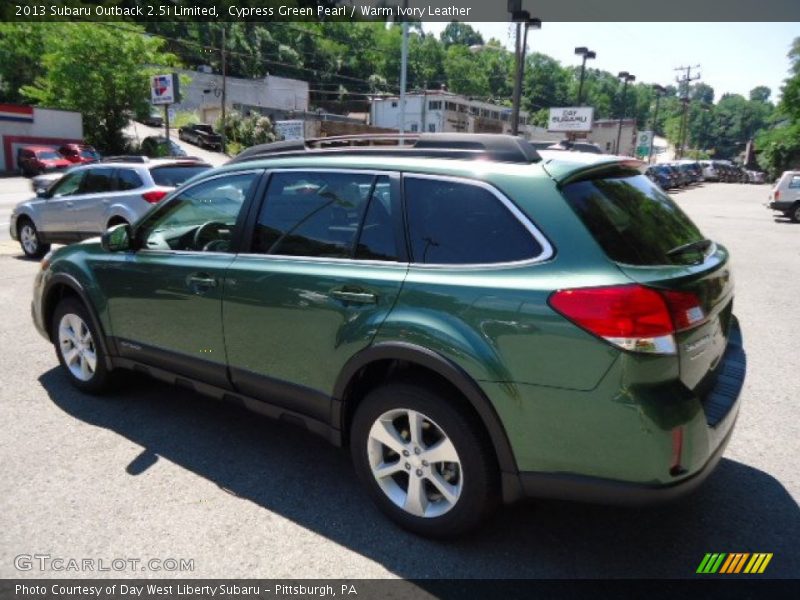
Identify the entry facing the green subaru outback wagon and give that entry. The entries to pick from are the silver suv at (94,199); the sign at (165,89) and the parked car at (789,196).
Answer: the sign

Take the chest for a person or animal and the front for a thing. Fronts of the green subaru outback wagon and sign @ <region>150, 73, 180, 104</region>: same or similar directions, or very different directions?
very different directions

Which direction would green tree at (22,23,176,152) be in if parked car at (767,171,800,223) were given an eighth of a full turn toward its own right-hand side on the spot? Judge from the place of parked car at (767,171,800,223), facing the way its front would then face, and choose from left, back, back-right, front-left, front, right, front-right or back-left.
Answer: back-right

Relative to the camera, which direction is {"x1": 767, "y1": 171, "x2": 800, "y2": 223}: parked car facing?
to the viewer's right

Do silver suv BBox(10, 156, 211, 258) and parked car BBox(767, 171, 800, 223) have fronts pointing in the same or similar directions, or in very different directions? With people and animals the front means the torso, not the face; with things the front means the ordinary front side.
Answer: very different directions

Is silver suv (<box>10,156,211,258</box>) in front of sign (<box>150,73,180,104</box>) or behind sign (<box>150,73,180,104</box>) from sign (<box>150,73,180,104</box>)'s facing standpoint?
in front

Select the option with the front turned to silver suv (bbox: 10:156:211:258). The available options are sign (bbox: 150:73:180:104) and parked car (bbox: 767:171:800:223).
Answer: the sign

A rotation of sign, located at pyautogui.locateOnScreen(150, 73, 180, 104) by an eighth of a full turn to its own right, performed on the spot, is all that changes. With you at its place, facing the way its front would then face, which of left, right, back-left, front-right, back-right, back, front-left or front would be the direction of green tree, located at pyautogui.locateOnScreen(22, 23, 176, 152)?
right

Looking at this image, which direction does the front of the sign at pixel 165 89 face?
toward the camera

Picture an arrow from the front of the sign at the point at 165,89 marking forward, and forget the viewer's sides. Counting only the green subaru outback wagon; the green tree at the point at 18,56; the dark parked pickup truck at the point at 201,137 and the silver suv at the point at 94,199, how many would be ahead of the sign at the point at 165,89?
2

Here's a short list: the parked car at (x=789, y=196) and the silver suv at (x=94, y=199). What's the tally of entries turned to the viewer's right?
1

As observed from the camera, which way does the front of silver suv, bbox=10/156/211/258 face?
facing away from the viewer and to the left of the viewer

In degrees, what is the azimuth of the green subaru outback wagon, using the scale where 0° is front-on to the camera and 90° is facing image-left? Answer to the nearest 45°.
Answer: approximately 135°

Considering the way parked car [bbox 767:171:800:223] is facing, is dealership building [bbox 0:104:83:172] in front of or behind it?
behind

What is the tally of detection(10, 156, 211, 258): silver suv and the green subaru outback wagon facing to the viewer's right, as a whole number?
0
